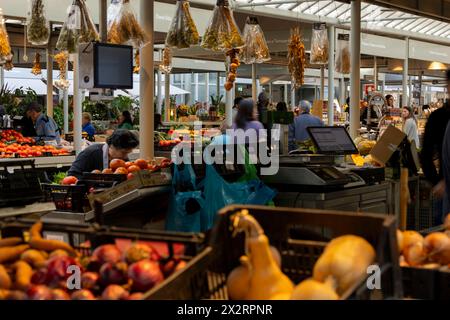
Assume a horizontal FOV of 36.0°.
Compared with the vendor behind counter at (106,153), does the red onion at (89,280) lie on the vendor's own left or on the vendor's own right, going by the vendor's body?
on the vendor's own right

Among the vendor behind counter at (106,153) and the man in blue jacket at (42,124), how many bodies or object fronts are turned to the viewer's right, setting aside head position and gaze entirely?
1

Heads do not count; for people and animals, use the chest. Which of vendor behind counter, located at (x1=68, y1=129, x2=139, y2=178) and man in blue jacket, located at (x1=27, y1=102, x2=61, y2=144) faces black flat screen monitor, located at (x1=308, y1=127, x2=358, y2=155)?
the vendor behind counter

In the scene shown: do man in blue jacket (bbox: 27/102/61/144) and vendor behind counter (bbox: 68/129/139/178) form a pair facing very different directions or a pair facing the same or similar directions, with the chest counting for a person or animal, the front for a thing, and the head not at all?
very different directions

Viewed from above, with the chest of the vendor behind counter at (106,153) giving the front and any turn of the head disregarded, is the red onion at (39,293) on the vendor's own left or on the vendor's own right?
on the vendor's own right
